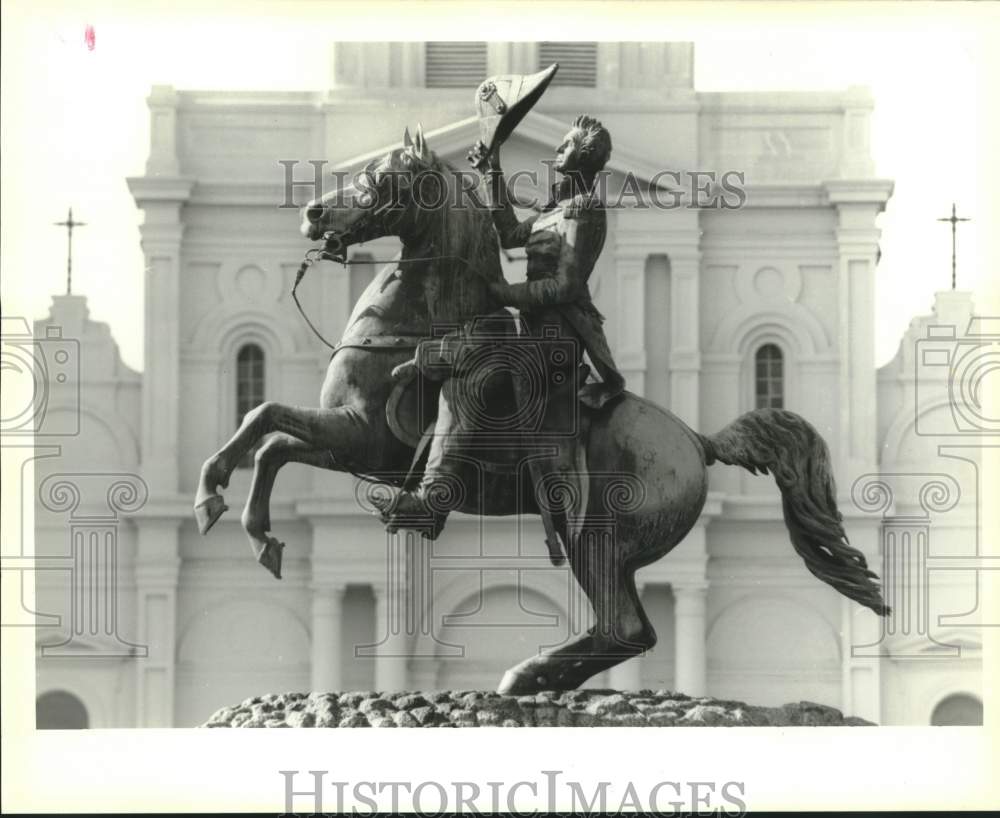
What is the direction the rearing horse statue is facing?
to the viewer's left
